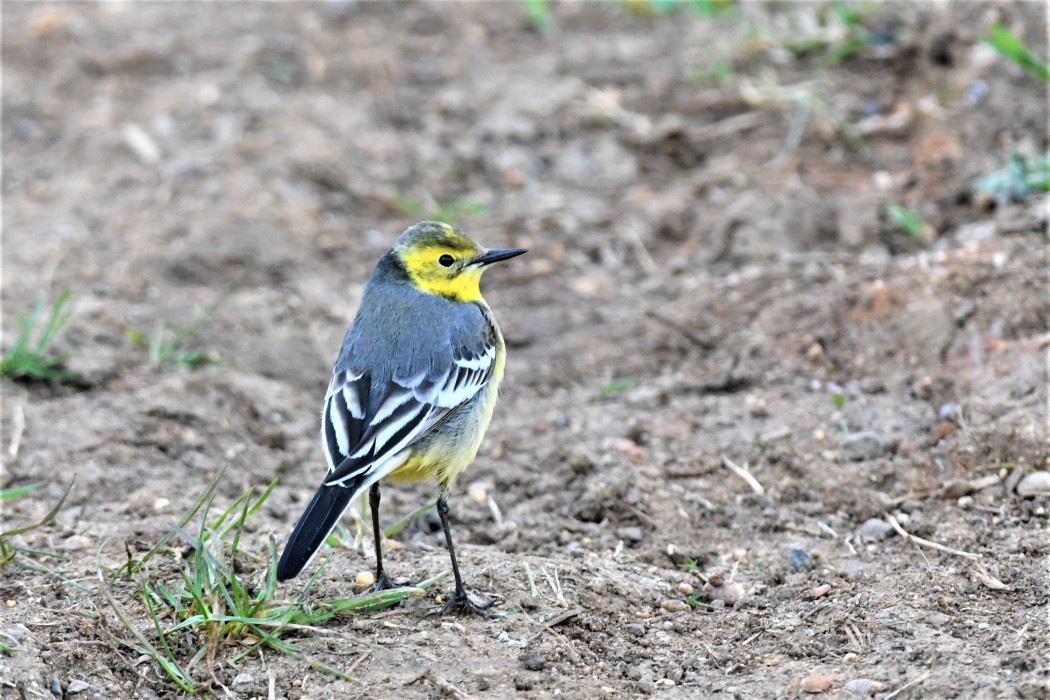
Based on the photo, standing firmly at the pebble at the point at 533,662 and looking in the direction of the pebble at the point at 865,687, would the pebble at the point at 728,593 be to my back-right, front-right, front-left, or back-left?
front-left

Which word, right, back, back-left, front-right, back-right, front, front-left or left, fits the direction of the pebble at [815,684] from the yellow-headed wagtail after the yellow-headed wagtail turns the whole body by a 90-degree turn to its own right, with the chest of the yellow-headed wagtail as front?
front

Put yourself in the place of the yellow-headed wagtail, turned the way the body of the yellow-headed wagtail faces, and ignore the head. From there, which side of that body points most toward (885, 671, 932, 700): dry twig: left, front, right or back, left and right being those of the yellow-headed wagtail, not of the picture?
right

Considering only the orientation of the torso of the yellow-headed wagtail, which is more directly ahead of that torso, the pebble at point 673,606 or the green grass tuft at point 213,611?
the pebble

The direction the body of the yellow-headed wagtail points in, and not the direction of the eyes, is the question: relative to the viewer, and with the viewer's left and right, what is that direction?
facing away from the viewer and to the right of the viewer

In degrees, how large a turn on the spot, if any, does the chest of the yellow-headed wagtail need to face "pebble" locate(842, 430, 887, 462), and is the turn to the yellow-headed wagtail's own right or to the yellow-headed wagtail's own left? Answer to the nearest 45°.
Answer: approximately 45° to the yellow-headed wagtail's own right

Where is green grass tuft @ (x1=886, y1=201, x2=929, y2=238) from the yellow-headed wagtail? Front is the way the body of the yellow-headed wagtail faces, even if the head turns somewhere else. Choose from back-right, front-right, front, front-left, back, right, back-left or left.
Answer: front

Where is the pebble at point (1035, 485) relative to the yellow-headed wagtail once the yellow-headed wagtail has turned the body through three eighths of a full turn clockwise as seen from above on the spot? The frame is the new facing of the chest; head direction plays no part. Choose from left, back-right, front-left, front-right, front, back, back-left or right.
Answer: left

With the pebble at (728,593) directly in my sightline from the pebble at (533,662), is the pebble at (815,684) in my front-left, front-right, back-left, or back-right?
front-right

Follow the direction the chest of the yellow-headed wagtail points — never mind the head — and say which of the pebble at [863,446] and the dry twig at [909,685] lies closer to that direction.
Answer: the pebble

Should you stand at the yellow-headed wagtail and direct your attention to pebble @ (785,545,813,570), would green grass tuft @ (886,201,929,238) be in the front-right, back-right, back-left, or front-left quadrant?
front-left

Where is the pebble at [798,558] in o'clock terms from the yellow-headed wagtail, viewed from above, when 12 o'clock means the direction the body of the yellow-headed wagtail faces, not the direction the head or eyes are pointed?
The pebble is roughly at 2 o'clock from the yellow-headed wagtail.

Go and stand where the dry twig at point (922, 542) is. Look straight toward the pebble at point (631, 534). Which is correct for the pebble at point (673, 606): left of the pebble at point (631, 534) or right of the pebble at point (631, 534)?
left

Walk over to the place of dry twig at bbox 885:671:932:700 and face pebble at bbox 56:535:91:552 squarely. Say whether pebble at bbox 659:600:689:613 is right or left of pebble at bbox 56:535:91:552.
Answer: right

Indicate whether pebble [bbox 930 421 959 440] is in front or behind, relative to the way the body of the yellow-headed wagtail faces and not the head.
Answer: in front
